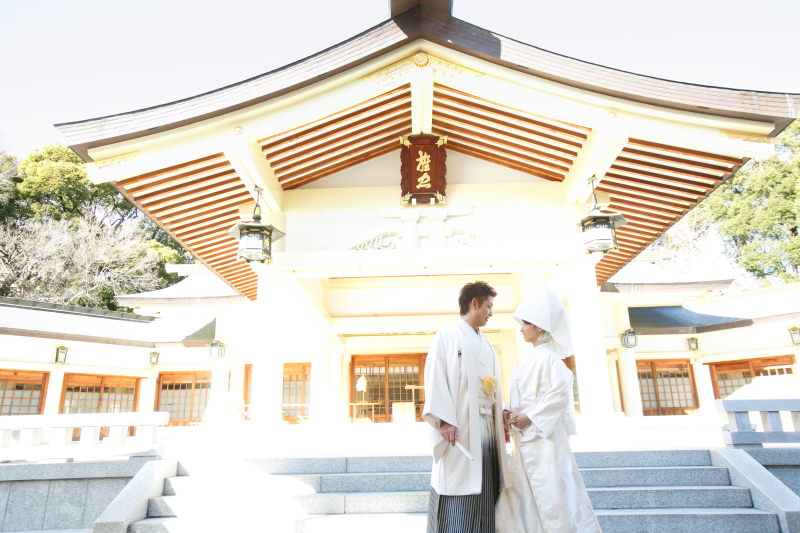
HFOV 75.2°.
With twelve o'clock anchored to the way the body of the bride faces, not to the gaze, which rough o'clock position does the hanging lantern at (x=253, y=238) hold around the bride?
The hanging lantern is roughly at 1 o'clock from the bride.

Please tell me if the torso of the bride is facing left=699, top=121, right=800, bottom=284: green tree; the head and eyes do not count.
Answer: no

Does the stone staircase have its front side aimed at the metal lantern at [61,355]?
no

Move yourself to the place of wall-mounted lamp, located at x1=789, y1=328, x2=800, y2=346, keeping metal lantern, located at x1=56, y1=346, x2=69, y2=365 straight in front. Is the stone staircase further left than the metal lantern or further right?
left

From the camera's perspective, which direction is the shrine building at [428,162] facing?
toward the camera

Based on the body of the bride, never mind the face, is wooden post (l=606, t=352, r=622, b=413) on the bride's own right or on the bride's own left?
on the bride's own right

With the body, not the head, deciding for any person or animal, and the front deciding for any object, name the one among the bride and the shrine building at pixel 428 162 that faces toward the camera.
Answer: the shrine building

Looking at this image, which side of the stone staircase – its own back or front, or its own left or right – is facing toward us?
front

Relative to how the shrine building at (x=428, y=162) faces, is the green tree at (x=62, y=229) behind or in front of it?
behind

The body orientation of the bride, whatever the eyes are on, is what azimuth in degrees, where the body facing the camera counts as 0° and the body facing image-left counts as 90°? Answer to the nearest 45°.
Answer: approximately 90°

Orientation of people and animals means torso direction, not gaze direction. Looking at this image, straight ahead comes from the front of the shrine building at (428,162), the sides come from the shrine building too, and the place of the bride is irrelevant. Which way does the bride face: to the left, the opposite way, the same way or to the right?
to the right

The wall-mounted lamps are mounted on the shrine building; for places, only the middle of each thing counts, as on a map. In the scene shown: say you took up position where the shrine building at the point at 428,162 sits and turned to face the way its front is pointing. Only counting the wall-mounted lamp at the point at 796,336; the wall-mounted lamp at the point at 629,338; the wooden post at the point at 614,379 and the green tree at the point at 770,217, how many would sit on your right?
0

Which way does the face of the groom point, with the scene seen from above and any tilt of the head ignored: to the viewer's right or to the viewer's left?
to the viewer's right

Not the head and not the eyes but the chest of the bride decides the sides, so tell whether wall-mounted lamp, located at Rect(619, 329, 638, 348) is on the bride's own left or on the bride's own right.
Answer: on the bride's own right

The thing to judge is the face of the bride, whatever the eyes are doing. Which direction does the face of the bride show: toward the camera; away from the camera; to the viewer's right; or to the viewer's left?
to the viewer's left

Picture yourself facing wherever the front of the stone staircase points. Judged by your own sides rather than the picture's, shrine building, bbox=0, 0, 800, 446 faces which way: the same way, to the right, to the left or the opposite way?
the same way
